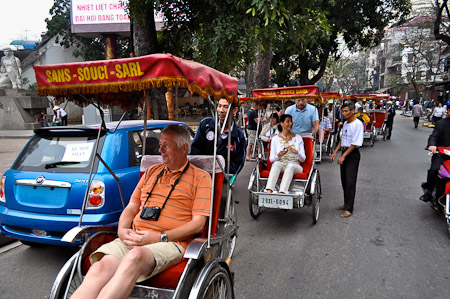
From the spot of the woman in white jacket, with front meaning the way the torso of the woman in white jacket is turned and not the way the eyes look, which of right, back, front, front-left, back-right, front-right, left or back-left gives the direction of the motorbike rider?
left

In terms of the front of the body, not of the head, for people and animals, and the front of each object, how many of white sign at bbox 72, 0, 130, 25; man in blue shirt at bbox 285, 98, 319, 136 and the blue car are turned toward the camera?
2

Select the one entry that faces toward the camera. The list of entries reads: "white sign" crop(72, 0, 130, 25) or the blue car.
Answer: the white sign

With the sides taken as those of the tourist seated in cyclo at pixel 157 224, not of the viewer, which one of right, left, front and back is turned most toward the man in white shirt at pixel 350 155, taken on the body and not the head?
back

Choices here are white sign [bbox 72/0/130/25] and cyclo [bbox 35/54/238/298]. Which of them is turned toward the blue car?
the white sign

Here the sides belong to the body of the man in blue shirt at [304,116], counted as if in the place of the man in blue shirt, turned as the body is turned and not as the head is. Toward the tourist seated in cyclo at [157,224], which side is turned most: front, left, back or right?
front

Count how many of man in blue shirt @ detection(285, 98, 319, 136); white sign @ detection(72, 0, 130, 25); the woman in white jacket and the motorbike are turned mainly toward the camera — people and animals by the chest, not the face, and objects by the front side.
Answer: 4

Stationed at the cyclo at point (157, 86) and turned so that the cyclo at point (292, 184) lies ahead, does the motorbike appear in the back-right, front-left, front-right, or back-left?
front-right

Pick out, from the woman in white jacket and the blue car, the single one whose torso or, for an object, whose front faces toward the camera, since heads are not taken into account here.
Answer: the woman in white jacket

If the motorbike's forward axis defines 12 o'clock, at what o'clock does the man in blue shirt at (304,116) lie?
The man in blue shirt is roughly at 4 o'clock from the motorbike.

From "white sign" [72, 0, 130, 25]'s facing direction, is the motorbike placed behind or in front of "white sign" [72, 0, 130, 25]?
in front

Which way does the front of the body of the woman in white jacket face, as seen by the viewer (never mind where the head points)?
toward the camera

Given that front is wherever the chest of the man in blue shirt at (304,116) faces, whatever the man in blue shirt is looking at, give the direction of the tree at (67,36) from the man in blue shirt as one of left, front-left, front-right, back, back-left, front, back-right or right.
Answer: back-right

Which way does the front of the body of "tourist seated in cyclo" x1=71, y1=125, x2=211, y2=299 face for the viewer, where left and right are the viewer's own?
facing the viewer and to the left of the viewer

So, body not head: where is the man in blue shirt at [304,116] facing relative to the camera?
toward the camera
